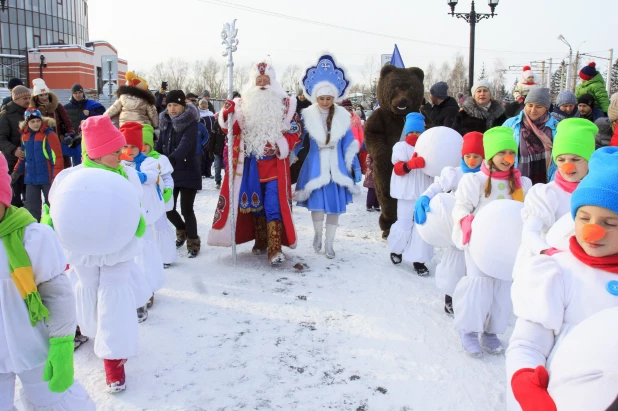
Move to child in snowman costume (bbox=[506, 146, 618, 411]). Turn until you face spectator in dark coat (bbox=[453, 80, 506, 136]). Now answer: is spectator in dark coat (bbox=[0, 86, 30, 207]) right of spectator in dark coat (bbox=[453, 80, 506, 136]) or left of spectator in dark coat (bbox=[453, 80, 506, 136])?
left

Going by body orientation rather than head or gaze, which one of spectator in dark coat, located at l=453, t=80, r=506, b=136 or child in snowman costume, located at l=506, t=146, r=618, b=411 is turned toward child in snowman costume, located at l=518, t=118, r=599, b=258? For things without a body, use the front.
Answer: the spectator in dark coat

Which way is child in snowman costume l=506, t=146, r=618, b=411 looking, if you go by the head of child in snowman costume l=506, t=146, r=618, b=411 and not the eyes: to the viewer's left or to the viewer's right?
to the viewer's left

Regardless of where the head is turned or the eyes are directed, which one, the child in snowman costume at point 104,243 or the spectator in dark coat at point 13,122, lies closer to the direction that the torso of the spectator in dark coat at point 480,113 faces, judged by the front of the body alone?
the child in snowman costume

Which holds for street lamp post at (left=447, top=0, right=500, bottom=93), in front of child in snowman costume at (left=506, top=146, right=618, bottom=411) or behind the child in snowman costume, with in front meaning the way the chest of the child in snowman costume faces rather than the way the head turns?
behind

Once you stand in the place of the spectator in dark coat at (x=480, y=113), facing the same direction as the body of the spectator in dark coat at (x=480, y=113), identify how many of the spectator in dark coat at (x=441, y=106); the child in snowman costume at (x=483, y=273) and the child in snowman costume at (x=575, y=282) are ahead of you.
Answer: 2
